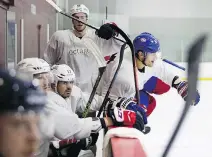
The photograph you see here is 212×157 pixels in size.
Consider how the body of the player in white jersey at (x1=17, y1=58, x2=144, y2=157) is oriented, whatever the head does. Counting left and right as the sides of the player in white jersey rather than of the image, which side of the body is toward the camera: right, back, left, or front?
right

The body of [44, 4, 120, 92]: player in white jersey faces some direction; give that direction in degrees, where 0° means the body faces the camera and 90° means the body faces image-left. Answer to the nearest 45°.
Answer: approximately 0°

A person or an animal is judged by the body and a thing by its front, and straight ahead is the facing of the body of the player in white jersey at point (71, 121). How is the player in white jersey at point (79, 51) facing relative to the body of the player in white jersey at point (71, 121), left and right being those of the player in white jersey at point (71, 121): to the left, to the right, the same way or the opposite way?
to the right

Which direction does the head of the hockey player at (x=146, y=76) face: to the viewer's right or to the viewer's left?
to the viewer's right

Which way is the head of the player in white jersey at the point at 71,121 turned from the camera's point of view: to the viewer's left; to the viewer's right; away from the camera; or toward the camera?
to the viewer's right
